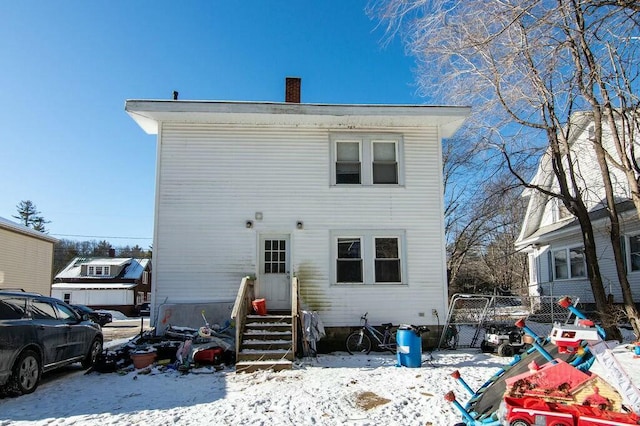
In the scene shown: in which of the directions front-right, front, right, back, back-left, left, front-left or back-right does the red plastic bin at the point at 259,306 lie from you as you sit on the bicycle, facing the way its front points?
front

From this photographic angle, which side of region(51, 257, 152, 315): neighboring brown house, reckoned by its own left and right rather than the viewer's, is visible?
front

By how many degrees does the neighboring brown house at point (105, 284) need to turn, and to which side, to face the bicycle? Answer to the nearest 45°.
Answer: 0° — it already faces it

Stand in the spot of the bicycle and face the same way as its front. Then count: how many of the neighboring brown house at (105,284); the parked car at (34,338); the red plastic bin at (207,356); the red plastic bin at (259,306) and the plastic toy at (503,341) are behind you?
1

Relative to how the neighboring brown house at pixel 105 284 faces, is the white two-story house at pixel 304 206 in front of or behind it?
in front

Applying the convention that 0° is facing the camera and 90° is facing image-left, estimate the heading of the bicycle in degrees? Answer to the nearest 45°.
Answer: approximately 90°

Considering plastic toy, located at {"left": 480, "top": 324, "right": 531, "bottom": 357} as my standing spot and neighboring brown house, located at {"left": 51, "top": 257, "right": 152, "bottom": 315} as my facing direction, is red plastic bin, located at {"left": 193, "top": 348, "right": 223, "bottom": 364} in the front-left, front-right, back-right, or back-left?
front-left

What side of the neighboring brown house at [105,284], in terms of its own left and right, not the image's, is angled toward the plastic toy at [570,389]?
front

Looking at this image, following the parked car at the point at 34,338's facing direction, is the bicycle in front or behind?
in front

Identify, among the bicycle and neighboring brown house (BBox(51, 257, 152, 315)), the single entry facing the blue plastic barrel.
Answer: the neighboring brown house

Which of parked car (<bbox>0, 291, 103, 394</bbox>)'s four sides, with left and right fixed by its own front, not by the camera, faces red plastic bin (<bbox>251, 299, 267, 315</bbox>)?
front

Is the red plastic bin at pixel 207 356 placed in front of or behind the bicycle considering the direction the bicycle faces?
in front

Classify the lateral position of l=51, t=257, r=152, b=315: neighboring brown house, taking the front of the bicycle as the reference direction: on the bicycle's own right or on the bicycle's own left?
on the bicycle's own right
